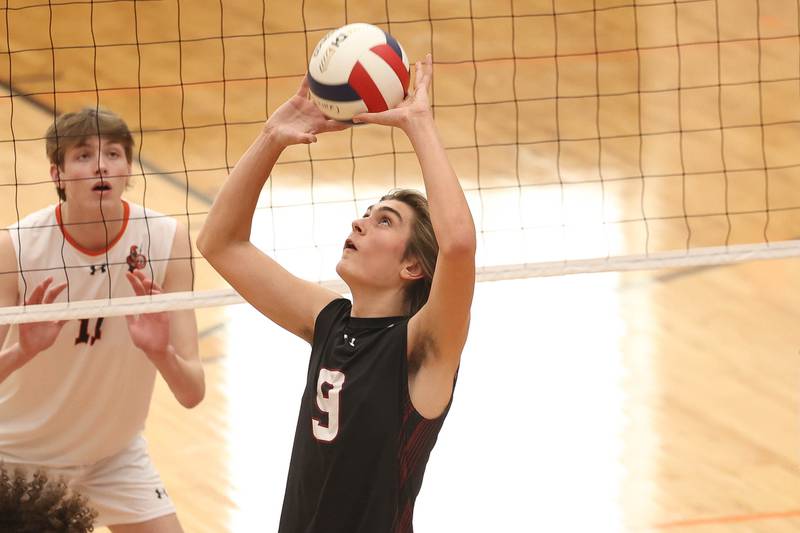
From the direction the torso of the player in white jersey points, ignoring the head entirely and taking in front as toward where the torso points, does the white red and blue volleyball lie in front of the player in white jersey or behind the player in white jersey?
in front

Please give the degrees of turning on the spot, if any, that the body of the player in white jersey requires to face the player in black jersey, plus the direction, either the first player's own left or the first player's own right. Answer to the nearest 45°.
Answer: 0° — they already face them

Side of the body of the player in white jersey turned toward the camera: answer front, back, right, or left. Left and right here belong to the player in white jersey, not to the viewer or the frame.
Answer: front

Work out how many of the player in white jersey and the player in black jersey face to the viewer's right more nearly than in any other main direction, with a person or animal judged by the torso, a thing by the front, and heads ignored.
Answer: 0
